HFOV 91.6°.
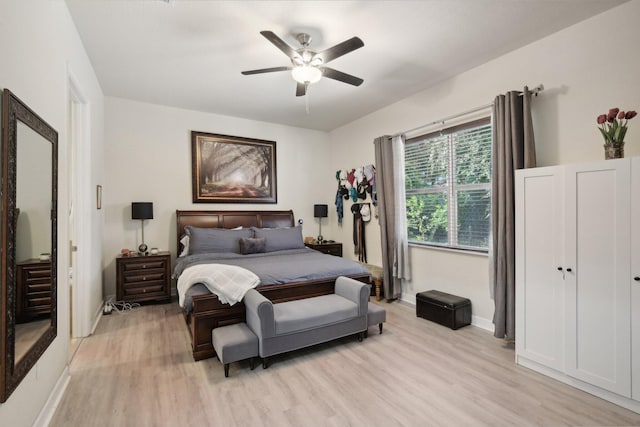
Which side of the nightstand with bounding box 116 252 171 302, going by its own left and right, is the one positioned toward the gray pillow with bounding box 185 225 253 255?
left

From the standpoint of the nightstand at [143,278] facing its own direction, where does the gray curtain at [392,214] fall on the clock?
The gray curtain is roughly at 10 o'clock from the nightstand.

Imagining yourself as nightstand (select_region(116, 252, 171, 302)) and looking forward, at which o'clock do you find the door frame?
The door frame is roughly at 1 o'clock from the nightstand.

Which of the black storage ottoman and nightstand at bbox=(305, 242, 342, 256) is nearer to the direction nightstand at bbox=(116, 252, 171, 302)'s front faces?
the black storage ottoman

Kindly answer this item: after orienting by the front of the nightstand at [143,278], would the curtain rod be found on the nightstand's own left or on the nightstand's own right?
on the nightstand's own left

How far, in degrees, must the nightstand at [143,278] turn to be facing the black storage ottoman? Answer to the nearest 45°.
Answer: approximately 45° to its left

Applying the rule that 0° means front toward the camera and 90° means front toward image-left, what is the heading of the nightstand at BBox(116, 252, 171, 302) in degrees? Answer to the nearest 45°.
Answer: approximately 0°

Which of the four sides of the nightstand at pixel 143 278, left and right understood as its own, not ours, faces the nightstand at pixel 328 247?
left
